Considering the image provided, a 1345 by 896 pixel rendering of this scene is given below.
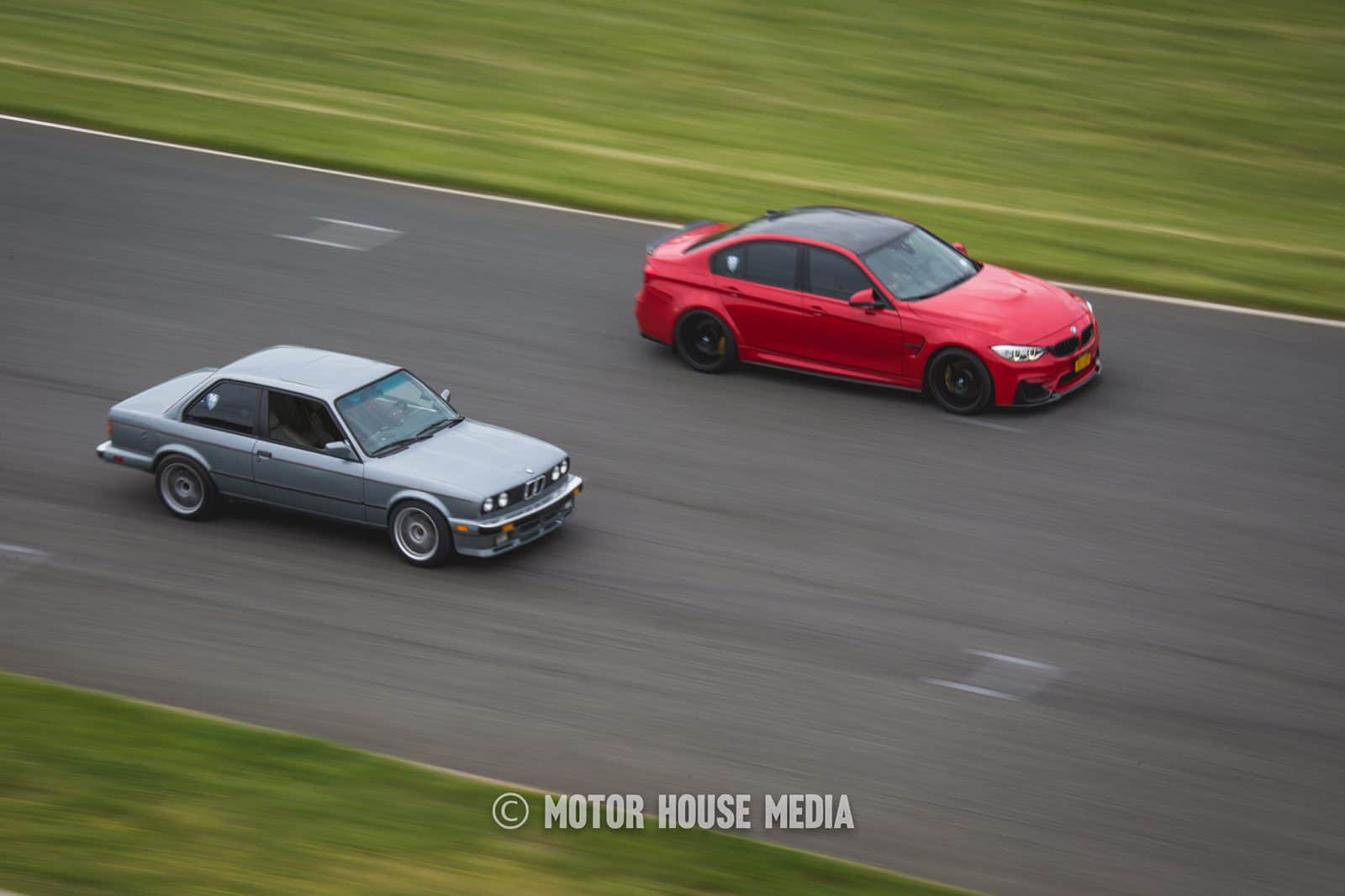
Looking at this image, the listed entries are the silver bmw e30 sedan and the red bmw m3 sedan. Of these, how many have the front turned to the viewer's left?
0

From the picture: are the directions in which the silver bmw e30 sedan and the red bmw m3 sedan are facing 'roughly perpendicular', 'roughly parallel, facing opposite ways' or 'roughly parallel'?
roughly parallel

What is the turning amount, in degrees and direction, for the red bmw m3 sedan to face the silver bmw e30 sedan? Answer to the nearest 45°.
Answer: approximately 90° to its right

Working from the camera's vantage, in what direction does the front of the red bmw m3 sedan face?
facing the viewer and to the right of the viewer

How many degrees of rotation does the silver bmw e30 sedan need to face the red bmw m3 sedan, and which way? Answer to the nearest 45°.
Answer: approximately 90° to its left
